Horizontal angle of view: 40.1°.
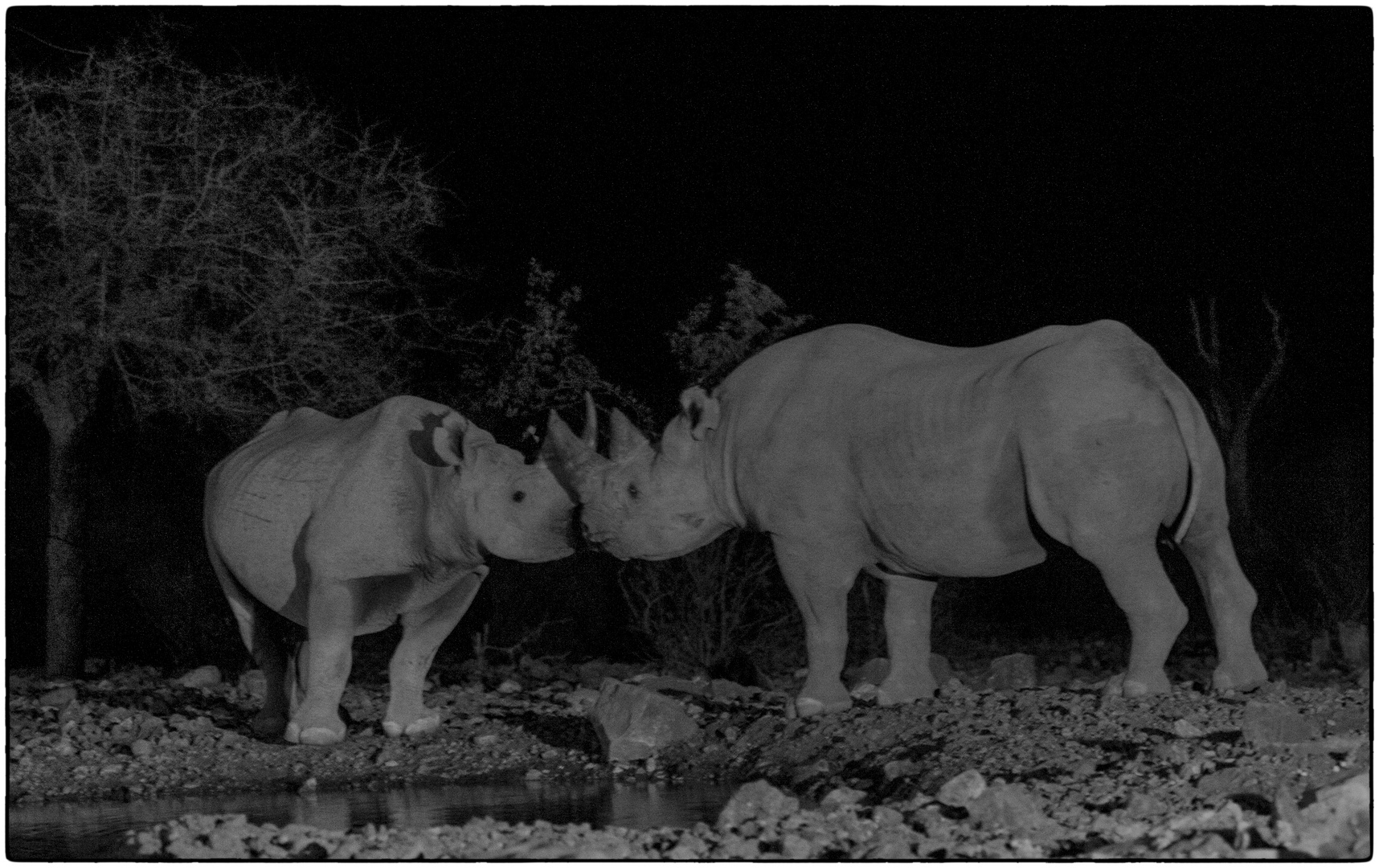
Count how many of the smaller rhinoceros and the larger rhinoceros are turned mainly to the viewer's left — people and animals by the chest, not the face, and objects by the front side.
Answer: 1

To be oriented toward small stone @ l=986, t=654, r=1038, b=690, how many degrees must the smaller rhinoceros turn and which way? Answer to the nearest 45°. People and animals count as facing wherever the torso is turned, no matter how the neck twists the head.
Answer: approximately 45° to its left

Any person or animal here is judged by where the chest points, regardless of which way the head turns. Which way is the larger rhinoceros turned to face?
to the viewer's left

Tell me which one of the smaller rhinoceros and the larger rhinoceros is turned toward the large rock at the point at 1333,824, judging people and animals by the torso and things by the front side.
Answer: the smaller rhinoceros

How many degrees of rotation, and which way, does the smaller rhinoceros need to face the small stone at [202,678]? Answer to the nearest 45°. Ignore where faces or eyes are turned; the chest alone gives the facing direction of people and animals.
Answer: approximately 135° to its left

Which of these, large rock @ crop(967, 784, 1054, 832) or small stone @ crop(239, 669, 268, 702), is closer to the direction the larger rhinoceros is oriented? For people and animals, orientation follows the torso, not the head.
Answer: the small stone

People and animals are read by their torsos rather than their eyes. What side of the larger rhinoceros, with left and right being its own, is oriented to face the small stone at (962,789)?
left

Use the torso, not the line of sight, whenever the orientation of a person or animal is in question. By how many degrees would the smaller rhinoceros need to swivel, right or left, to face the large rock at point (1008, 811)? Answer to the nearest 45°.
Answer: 0° — it already faces it

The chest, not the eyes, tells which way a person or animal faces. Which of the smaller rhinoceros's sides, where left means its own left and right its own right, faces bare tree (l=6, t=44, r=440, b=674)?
back

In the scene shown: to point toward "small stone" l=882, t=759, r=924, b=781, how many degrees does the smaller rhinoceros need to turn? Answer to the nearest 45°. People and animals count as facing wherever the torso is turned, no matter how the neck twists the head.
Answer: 0° — it already faces it

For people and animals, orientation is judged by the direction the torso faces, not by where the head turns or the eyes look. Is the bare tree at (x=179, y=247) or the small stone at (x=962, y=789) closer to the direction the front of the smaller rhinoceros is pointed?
the small stone

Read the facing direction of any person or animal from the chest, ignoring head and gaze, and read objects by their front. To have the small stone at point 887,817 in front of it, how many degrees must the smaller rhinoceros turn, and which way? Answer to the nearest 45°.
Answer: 0° — it already faces it

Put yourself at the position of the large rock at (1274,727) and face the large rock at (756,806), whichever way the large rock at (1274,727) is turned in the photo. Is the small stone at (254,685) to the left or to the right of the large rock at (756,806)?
right

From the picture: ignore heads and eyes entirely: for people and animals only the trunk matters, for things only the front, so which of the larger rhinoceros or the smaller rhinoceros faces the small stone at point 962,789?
the smaller rhinoceros

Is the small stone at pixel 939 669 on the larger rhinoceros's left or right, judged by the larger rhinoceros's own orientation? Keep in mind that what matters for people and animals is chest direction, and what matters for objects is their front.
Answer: on its right
